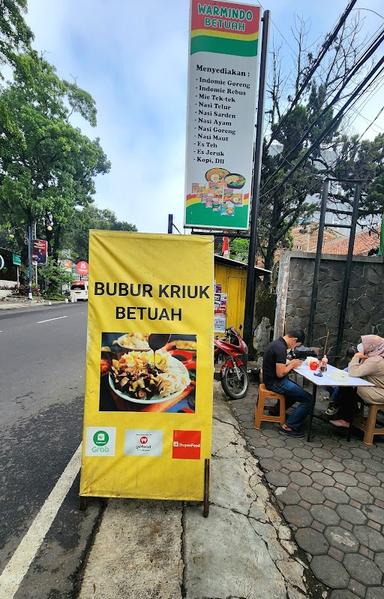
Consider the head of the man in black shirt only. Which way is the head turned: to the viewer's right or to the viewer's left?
to the viewer's right

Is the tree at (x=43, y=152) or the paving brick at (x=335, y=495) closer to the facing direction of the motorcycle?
the paving brick

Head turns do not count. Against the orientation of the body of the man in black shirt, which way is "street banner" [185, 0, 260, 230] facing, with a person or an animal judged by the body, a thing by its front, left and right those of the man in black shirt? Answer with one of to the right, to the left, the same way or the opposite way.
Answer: to the right

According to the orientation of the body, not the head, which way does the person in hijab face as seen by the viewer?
to the viewer's left

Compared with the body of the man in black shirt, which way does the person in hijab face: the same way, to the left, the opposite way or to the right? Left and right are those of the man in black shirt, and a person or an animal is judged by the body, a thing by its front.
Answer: the opposite way

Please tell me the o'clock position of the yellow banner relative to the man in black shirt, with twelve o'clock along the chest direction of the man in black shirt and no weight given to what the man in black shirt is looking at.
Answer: The yellow banner is roughly at 4 o'clock from the man in black shirt.

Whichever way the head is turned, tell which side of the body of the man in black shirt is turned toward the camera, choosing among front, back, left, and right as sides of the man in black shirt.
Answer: right
